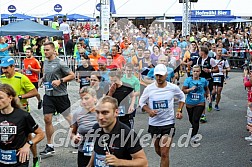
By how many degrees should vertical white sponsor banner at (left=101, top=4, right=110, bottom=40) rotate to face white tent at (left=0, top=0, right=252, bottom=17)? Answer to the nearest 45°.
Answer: approximately 180°

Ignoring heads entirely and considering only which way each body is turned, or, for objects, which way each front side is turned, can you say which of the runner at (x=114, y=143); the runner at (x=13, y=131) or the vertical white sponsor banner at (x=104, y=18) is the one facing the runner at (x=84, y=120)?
the vertical white sponsor banner

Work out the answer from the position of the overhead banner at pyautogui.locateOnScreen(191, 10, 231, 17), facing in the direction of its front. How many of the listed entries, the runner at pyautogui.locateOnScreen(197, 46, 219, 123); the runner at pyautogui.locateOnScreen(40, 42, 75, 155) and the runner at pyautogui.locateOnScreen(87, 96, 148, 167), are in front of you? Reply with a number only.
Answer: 3

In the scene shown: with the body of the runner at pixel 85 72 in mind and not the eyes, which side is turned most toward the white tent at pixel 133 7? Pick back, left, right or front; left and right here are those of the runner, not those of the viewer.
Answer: back

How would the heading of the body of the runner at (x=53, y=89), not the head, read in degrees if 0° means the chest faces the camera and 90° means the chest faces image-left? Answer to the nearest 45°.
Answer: approximately 45°

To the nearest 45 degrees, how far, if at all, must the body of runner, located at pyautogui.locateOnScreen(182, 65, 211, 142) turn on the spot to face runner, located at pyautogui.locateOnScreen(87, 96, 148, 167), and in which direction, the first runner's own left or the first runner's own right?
0° — they already face them
